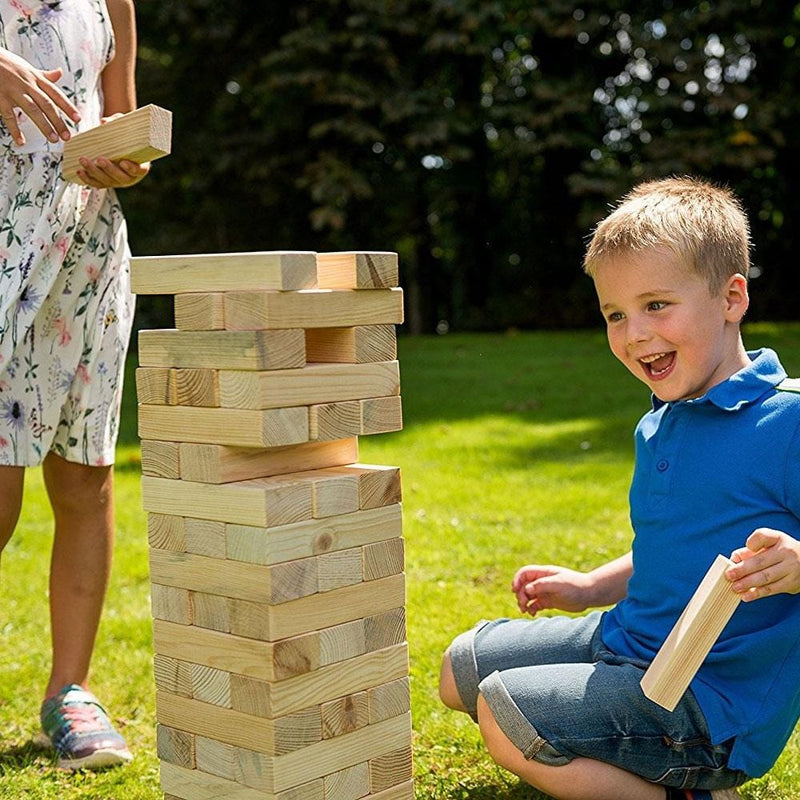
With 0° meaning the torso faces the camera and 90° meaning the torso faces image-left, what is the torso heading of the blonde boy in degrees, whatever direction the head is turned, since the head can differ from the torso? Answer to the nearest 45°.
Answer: approximately 45°

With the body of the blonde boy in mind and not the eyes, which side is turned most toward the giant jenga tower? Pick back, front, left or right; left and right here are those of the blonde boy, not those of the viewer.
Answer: front
